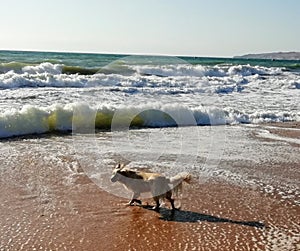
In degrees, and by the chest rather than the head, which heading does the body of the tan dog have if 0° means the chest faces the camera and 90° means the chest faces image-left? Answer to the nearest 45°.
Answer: approximately 90°
